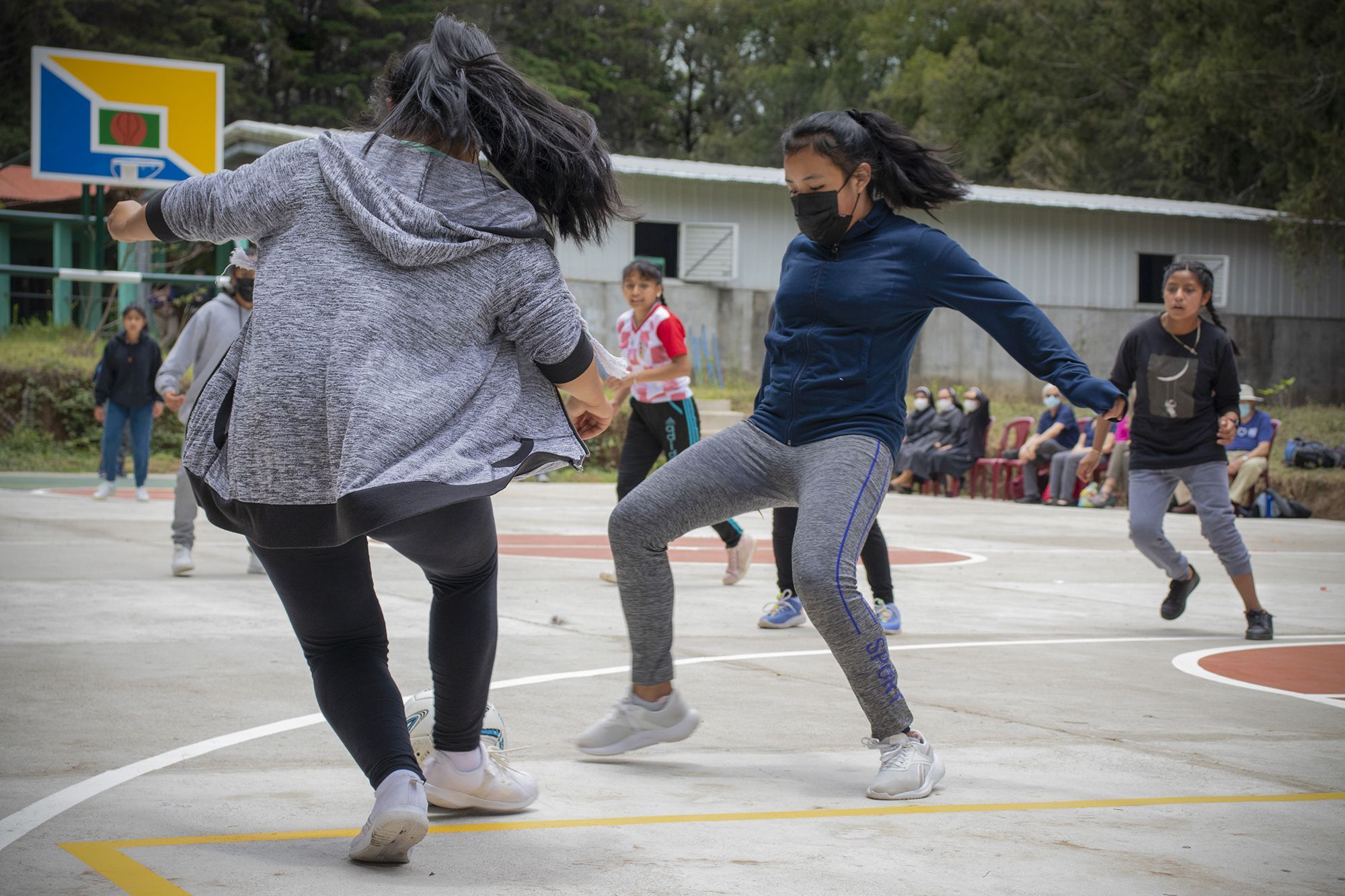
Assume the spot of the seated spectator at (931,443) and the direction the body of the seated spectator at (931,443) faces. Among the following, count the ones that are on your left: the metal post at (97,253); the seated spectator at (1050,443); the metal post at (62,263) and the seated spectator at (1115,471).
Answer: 2

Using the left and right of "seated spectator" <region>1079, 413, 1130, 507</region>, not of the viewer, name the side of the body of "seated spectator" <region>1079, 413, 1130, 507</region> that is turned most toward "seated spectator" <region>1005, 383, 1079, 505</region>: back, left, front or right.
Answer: right

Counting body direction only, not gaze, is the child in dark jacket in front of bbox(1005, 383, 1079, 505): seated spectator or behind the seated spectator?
in front

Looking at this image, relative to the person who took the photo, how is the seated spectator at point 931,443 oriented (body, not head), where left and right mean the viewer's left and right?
facing the viewer and to the left of the viewer

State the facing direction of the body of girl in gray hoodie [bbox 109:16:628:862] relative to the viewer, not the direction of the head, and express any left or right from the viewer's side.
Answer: facing away from the viewer

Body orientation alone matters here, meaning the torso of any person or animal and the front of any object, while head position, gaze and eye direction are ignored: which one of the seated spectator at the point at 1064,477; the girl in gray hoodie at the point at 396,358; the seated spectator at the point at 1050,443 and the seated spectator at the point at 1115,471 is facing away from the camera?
the girl in gray hoodie

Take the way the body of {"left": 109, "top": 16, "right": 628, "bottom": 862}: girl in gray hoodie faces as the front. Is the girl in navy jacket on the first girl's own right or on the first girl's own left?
on the first girl's own right

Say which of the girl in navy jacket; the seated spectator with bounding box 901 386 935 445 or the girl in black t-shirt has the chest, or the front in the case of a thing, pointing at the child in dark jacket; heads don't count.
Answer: the seated spectator

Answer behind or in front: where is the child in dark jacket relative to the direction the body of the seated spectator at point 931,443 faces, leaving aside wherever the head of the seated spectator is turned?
in front

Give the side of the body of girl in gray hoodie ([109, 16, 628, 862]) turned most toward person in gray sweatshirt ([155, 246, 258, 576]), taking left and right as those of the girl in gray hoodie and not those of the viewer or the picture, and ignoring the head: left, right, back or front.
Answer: front

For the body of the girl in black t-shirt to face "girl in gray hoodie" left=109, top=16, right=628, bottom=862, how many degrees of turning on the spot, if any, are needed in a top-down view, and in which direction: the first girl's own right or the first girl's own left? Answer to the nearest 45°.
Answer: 0° — they already face them

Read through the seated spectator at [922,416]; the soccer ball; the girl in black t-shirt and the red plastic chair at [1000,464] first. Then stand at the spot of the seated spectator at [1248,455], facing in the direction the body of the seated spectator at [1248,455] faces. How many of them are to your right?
2

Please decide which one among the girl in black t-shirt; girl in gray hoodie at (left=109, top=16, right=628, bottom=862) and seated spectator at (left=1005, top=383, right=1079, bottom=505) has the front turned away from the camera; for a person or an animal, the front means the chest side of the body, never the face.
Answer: the girl in gray hoodie

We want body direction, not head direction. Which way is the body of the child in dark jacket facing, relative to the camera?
toward the camera
